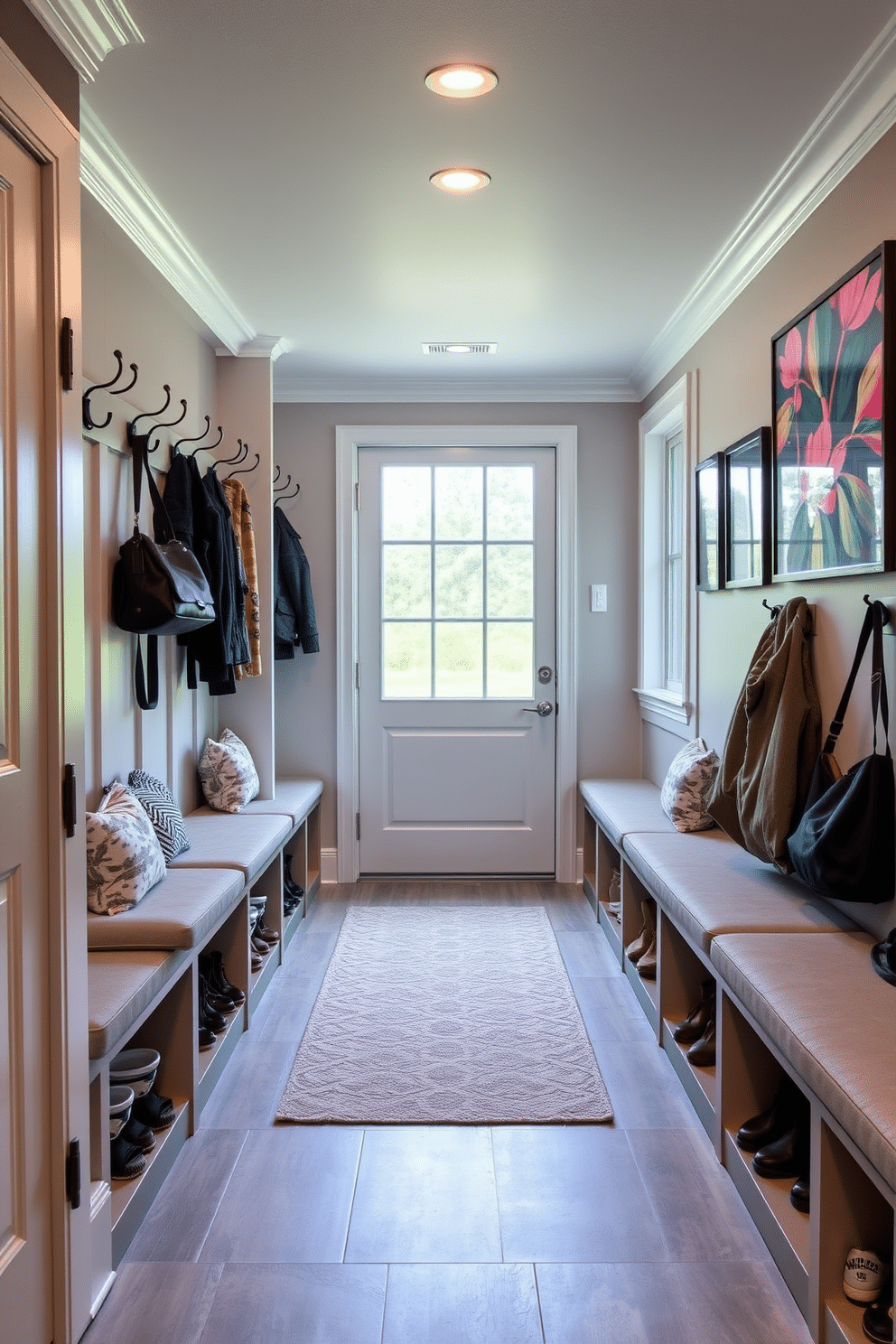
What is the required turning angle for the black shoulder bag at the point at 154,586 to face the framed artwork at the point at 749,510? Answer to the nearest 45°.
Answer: approximately 45° to its left

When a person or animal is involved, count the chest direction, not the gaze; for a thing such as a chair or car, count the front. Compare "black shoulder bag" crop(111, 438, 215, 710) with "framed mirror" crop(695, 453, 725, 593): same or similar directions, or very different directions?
very different directions

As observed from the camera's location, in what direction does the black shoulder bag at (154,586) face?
facing the viewer and to the right of the viewer

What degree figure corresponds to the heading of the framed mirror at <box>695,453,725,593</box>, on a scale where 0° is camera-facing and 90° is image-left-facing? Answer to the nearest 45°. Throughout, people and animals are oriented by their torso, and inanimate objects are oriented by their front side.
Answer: approximately 90°

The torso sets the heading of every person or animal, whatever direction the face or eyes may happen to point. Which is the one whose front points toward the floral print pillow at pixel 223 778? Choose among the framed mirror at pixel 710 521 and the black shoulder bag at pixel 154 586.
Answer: the framed mirror

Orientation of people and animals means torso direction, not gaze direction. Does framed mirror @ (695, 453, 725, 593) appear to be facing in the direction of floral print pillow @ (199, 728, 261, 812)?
yes

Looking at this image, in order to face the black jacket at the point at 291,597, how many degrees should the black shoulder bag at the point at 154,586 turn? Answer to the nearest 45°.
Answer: approximately 135° to its left

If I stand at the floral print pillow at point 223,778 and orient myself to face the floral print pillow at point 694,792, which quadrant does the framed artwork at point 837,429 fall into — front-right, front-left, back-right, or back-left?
front-right

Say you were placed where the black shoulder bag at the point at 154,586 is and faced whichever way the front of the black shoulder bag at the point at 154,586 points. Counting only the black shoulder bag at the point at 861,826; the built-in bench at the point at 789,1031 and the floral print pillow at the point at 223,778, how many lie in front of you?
2

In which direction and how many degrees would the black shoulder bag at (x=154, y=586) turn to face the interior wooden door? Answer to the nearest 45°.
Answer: approximately 45° to its right

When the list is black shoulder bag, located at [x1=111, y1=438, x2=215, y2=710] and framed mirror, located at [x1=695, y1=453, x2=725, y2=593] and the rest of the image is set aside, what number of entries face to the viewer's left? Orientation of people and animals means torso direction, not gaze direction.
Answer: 1
